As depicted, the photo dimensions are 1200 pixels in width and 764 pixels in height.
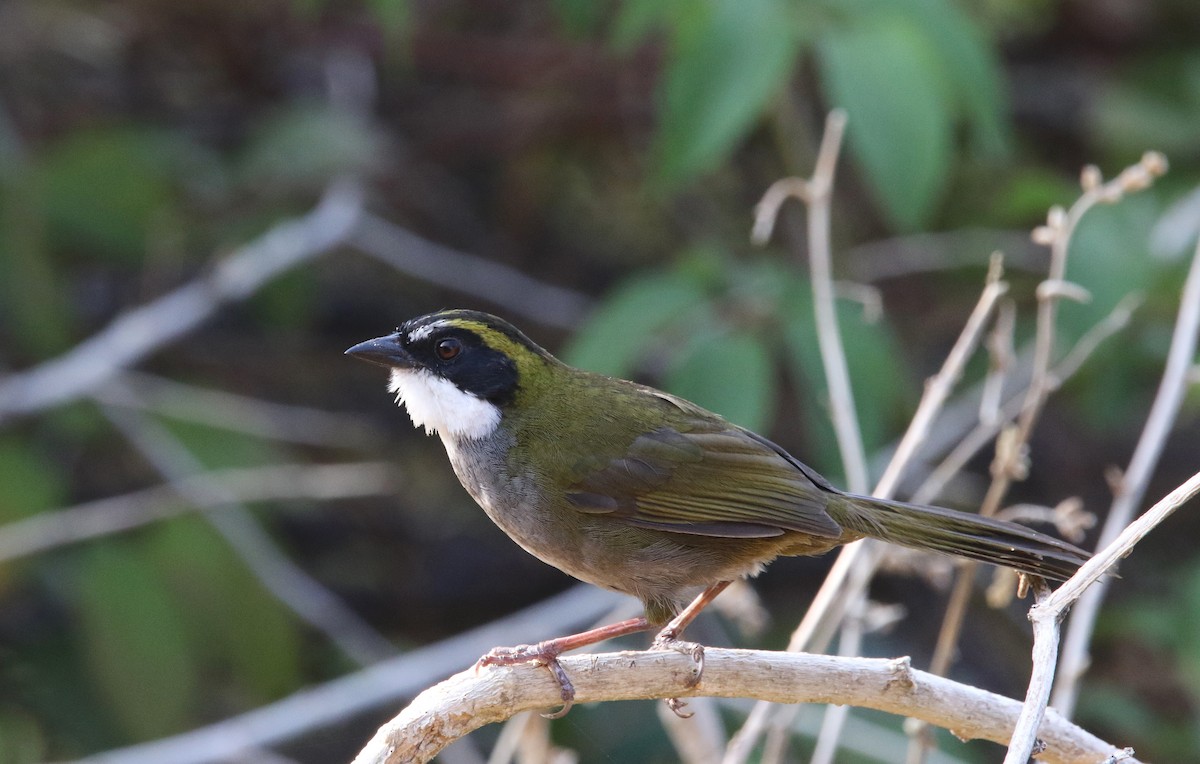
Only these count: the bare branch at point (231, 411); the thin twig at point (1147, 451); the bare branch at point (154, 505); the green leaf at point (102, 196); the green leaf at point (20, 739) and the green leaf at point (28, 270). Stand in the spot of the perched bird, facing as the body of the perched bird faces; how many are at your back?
1

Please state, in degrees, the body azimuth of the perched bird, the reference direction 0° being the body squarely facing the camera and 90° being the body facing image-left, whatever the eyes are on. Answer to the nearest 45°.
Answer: approximately 90°

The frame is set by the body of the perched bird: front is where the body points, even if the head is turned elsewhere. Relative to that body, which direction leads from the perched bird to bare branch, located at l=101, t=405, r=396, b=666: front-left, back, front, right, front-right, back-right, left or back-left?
front-right

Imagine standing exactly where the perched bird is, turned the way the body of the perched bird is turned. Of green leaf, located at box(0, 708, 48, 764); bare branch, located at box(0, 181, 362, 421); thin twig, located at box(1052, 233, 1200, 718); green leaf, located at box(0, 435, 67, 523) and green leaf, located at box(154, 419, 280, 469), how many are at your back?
1

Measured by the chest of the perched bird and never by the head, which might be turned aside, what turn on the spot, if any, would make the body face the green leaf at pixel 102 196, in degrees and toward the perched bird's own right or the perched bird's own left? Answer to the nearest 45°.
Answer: approximately 45° to the perched bird's own right

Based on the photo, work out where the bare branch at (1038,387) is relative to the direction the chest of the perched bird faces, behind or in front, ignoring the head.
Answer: behind

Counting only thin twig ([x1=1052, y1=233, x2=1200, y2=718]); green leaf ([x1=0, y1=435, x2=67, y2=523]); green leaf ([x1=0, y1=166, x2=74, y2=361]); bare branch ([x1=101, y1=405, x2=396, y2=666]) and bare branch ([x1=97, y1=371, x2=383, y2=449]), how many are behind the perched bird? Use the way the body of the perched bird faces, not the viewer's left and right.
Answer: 1

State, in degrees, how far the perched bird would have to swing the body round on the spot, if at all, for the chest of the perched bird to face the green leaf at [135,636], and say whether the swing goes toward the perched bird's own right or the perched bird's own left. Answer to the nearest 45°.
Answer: approximately 45° to the perched bird's own right

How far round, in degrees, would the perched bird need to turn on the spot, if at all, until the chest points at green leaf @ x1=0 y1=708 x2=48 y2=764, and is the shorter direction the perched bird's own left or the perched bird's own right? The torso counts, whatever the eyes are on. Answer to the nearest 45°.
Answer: approximately 45° to the perched bird's own right

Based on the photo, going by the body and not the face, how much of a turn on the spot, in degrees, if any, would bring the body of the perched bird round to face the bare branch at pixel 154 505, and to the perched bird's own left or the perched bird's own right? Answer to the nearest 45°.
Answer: approximately 45° to the perched bird's own right

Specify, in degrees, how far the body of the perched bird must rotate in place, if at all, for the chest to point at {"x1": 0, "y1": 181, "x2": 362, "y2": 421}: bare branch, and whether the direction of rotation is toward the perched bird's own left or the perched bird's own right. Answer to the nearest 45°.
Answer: approximately 45° to the perched bird's own right
